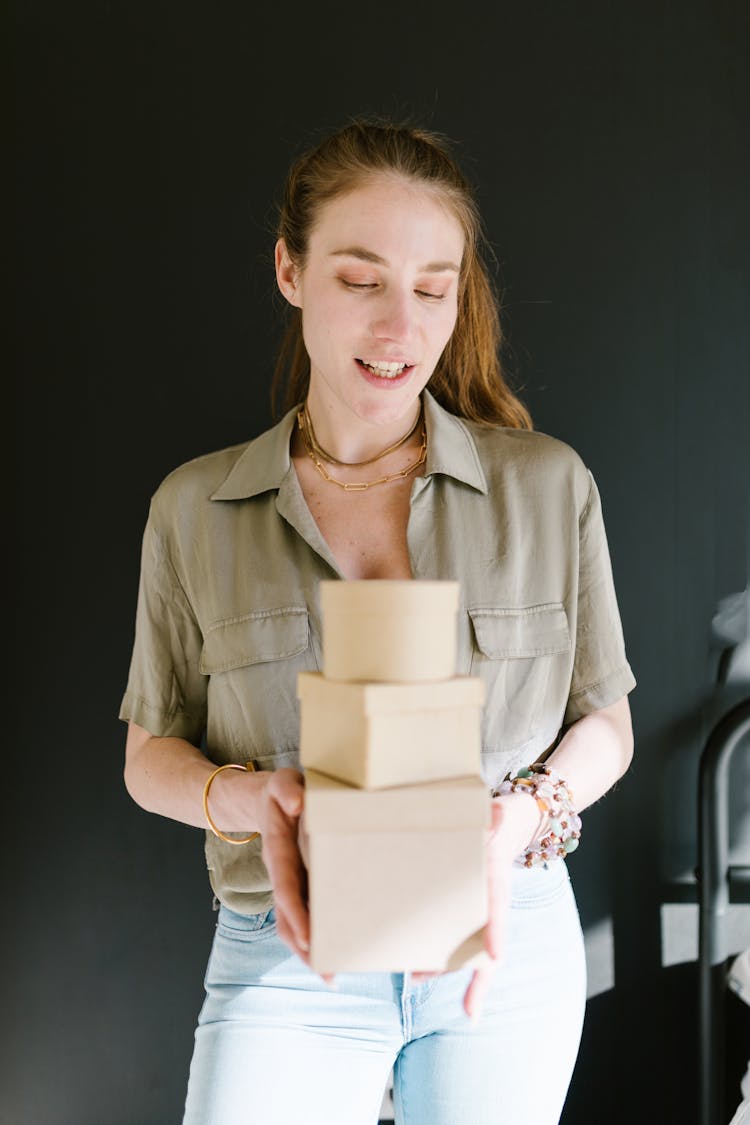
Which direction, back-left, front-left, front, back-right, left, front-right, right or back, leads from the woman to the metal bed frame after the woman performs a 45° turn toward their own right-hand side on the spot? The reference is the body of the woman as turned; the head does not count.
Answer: back

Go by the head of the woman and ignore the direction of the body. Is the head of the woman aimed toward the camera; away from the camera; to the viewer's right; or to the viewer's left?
toward the camera

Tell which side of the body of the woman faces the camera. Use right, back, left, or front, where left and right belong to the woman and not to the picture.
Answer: front
